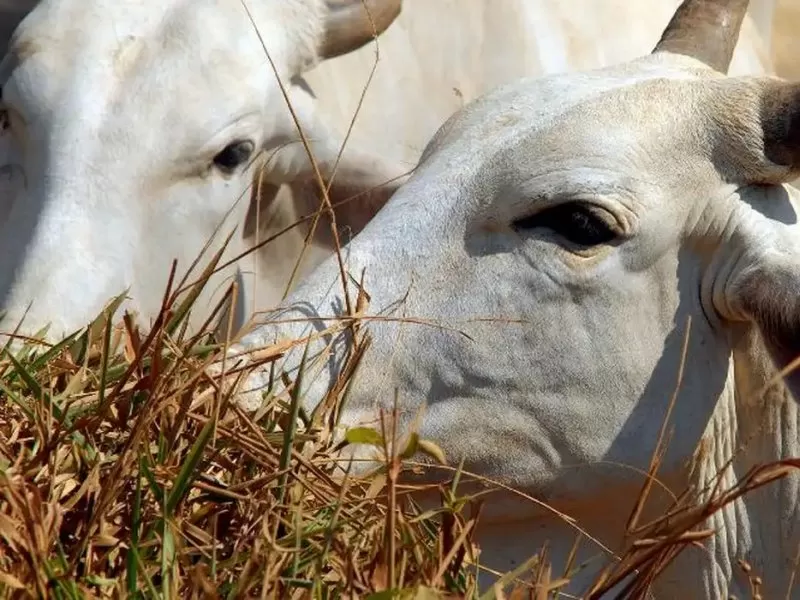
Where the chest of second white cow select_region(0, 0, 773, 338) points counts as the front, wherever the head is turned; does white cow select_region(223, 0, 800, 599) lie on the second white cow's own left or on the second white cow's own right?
on the second white cow's own left

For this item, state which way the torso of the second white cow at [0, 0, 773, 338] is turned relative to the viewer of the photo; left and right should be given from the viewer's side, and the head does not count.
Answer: facing the viewer and to the left of the viewer
